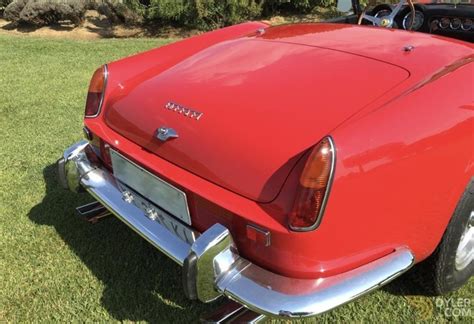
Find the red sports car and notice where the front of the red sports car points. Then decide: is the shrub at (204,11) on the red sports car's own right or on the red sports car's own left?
on the red sports car's own left

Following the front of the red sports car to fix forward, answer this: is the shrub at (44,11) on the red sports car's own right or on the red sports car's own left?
on the red sports car's own left

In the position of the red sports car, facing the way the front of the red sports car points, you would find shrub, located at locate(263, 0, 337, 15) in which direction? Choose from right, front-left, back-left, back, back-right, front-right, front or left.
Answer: front-left

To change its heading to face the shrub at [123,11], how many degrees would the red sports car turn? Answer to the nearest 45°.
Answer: approximately 90° to its left

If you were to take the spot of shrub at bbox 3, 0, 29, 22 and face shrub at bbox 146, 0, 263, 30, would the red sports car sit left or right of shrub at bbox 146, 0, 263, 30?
right

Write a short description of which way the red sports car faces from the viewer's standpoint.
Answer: facing away from the viewer and to the right of the viewer

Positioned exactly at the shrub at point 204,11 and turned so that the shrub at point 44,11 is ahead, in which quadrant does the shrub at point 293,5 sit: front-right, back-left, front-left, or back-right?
back-right

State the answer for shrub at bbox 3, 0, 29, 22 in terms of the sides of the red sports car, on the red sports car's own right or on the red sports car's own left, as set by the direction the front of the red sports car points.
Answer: on the red sports car's own left
